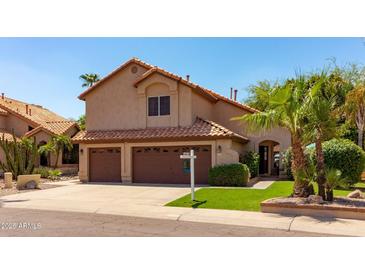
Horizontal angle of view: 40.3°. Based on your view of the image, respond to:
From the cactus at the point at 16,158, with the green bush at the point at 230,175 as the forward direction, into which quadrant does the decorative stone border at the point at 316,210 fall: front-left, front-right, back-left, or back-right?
front-right

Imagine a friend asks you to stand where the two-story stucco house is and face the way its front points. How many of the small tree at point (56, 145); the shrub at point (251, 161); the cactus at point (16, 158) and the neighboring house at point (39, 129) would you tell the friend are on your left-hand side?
1

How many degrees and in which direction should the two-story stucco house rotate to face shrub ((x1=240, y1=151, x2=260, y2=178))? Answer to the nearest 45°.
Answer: approximately 90° to its left

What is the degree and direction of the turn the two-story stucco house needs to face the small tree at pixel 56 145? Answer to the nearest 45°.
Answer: approximately 135° to its right

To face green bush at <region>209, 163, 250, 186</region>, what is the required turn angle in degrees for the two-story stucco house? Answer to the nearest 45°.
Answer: approximately 45° to its left

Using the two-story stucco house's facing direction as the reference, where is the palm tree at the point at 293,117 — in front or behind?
in front

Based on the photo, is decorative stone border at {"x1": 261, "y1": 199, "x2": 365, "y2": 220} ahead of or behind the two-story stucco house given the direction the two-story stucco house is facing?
ahead

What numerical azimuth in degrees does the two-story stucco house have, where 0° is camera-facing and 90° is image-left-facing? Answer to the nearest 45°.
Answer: approximately 0°

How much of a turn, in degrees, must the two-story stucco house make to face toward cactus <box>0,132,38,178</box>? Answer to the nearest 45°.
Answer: approximately 90° to its right

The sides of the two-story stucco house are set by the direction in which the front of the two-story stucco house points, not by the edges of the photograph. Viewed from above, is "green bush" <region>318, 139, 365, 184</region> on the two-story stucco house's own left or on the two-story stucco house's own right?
on the two-story stucco house's own left

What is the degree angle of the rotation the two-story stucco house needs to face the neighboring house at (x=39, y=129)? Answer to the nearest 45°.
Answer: approximately 135° to its right

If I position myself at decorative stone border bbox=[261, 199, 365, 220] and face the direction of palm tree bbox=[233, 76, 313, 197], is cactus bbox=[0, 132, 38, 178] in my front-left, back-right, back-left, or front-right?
front-left
